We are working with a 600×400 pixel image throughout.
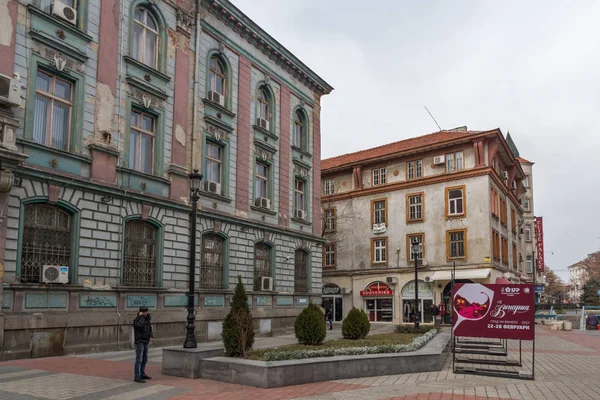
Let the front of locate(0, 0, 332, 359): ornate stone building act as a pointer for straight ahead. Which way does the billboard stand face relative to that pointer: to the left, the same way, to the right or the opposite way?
to the right

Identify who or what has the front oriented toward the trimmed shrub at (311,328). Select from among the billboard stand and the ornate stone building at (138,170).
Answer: the ornate stone building

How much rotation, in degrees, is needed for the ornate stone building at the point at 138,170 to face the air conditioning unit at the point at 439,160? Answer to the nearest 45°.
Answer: approximately 90° to its left

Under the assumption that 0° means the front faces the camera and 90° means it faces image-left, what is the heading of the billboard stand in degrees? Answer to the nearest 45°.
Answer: approximately 0°

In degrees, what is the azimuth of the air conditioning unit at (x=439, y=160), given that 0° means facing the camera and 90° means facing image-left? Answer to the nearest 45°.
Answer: approximately 45°

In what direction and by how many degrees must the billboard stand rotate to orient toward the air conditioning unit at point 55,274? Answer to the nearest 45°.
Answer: approximately 90° to its right

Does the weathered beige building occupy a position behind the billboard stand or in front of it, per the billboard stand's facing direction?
behind

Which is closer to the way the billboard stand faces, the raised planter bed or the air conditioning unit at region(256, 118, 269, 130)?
the raised planter bed
